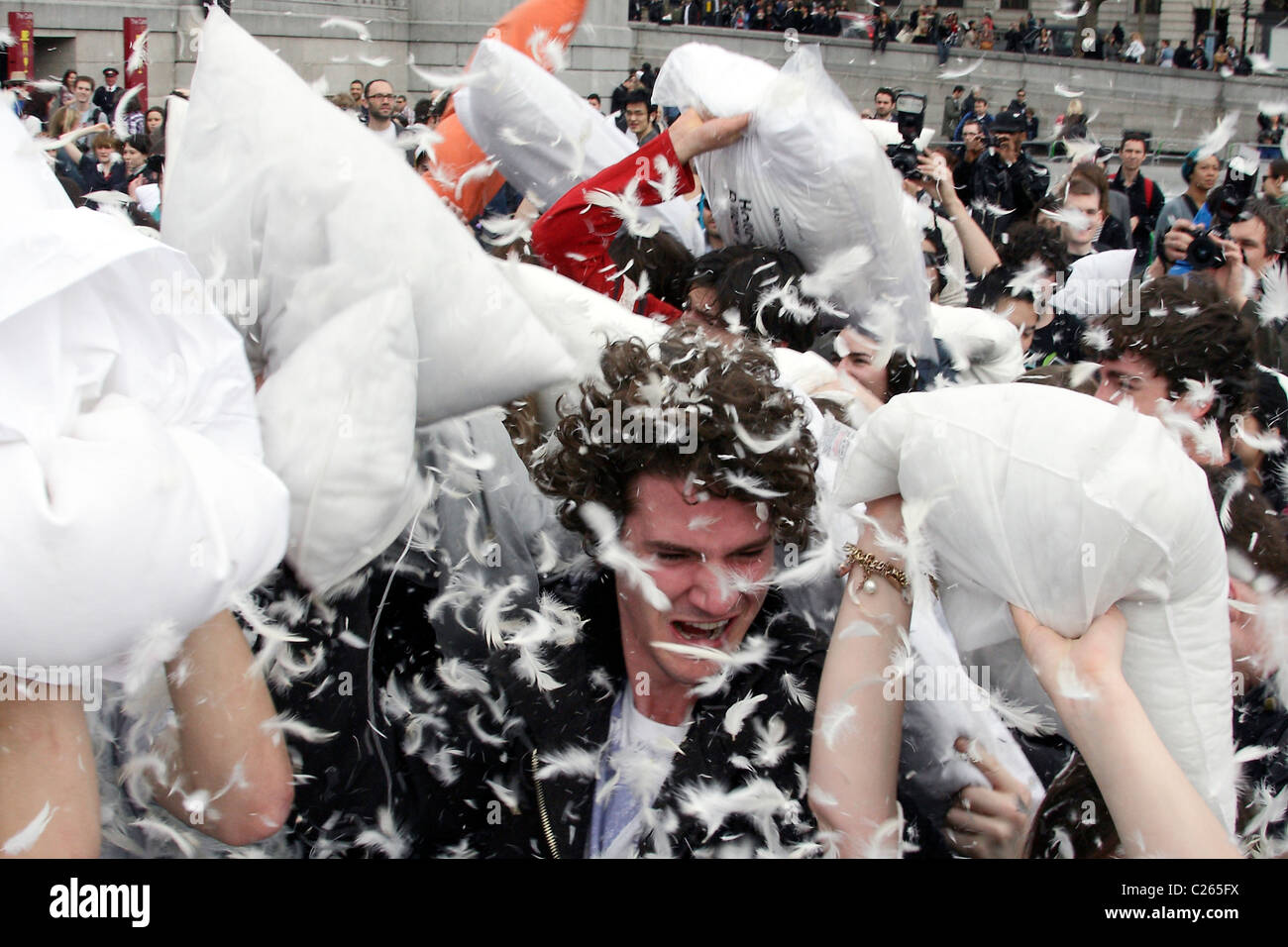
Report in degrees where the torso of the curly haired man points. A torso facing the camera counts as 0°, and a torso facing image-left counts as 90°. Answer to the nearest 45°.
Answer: approximately 315°

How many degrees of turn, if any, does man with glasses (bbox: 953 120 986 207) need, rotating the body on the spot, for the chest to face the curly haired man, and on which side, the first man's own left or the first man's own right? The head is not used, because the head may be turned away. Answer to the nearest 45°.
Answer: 0° — they already face them

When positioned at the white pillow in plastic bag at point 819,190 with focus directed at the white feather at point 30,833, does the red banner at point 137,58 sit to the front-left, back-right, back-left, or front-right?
back-right

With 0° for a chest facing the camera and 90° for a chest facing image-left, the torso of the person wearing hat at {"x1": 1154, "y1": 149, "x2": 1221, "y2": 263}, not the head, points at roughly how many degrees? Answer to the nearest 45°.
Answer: approximately 315°

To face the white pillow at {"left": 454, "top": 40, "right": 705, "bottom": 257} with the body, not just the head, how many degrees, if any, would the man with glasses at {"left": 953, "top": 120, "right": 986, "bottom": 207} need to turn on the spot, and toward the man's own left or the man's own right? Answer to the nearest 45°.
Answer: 0° — they already face it
